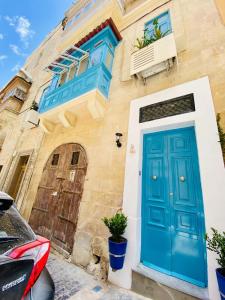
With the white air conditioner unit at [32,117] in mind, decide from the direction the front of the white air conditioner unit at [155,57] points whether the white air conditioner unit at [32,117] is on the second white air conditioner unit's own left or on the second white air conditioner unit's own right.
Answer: on the second white air conditioner unit's own right

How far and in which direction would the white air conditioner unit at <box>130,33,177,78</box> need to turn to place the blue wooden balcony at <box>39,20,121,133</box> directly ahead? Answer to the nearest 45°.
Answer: approximately 45° to its right

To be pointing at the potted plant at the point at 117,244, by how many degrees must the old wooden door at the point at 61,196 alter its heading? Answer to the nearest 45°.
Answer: approximately 90° to its left

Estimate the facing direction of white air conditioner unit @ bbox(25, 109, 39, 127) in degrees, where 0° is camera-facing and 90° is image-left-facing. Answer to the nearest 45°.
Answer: approximately 45°

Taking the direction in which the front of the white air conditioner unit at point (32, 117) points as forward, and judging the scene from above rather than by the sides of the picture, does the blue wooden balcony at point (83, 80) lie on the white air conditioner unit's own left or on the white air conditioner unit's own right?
on the white air conditioner unit's own left
